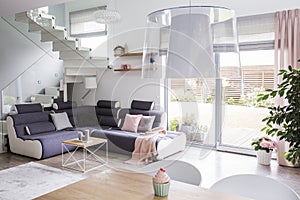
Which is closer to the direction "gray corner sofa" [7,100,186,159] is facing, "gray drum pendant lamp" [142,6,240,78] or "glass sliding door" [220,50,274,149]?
the gray drum pendant lamp

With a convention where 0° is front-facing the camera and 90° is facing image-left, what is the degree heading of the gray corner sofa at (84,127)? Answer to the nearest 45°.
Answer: approximately 0°

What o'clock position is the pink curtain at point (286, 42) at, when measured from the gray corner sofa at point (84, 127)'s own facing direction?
The pink curtain is roughly at 10 o'clock from the gray corner sofa.

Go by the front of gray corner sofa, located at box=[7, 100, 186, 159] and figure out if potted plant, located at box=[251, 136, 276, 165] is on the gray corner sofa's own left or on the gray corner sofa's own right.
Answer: on the gray corner sofa's own left

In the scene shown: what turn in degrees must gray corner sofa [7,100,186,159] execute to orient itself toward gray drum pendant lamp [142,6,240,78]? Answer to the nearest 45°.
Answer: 0° — it already faces it

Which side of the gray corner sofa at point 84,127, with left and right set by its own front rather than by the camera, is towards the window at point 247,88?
left

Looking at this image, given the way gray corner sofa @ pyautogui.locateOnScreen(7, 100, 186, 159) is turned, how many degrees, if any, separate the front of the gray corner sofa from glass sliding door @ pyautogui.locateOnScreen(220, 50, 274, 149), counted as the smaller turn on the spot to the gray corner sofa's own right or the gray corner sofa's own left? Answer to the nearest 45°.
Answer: approximately 90° to the gray corner sofa's own left
